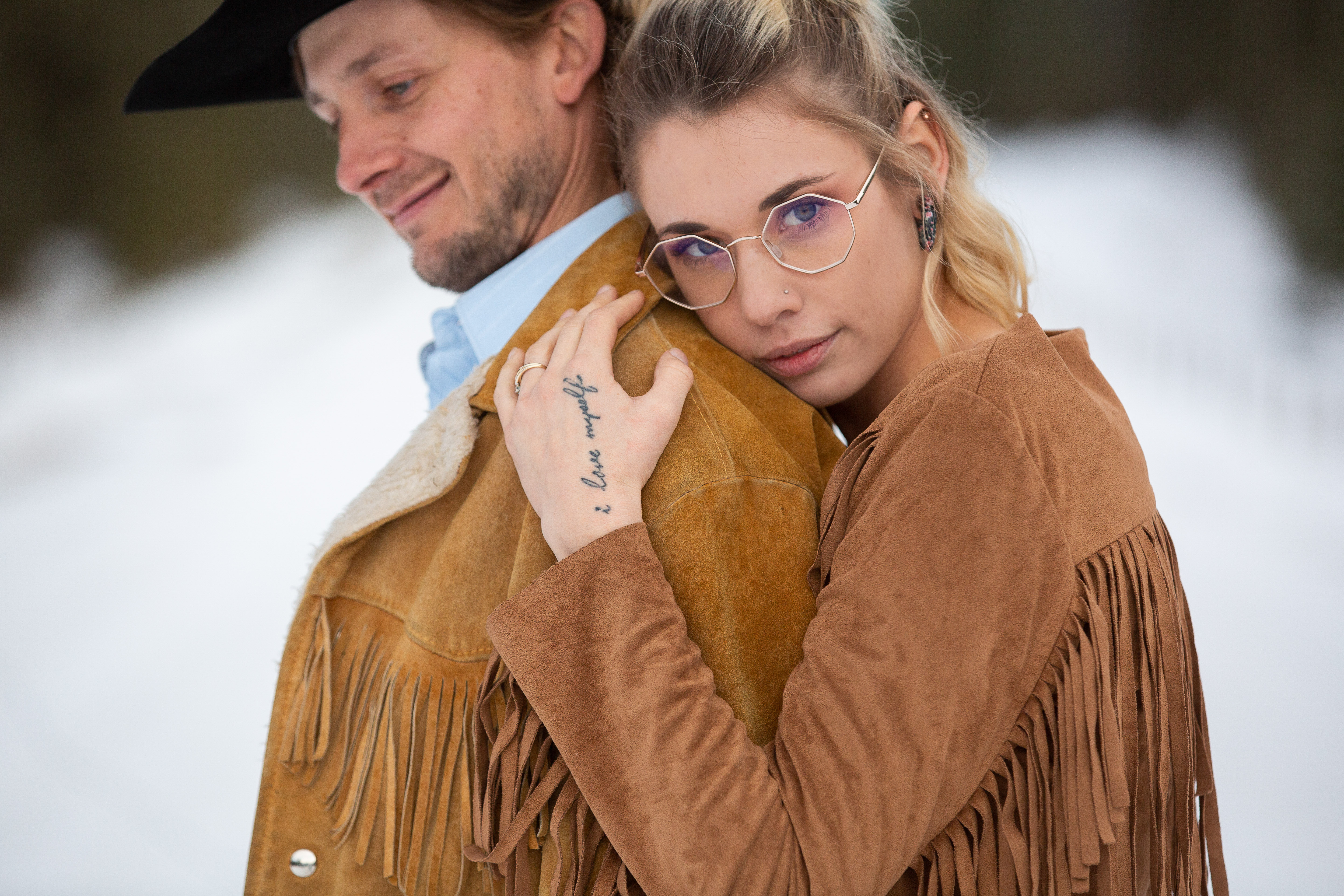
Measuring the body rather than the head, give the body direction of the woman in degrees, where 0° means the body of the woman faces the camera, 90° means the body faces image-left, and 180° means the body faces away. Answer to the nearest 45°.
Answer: approximately 90°

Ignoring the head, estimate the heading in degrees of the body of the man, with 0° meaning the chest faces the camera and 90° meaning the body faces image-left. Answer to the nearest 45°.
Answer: approximately 45°
